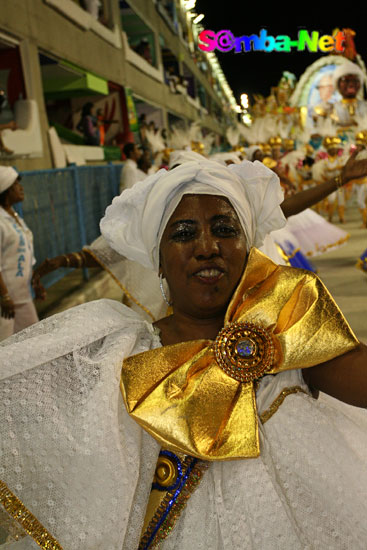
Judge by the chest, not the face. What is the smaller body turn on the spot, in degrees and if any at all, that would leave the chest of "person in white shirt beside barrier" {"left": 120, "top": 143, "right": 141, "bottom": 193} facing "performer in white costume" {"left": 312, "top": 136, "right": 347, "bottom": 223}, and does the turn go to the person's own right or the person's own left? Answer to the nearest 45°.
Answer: approximately 45° to the person's own left

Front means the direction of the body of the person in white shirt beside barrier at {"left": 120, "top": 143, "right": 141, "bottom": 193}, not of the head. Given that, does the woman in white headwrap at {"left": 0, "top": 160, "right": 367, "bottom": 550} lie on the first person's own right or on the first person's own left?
on the first person's own right

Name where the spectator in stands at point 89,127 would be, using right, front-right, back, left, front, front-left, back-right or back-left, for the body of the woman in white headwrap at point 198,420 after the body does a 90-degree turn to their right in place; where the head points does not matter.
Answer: right

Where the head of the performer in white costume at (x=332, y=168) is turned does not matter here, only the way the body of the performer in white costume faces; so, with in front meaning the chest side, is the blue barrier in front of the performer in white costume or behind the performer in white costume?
in front

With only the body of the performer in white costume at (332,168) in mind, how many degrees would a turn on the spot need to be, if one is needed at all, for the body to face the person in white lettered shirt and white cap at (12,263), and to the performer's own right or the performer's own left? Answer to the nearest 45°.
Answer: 0° — they already face them

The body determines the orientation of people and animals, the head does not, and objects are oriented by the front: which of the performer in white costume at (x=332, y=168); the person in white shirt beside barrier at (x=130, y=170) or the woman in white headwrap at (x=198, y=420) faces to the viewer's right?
the person in white shirt beside barrier

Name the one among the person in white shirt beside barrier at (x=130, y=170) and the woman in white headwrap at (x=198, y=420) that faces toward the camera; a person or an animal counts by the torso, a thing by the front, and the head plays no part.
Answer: the woman in white headwrap

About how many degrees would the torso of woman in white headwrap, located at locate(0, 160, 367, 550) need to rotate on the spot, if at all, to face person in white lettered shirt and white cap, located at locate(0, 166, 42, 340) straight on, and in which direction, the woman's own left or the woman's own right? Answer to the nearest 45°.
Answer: approximately 135° to the woman's own right

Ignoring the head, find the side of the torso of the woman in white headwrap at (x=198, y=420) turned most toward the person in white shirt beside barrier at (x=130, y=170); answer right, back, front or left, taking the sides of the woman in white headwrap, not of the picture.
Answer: back

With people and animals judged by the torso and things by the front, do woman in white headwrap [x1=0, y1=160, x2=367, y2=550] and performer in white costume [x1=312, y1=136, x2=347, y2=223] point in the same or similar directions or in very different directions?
same or similar directions

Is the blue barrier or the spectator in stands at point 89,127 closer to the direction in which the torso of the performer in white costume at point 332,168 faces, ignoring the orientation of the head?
the blue barrier

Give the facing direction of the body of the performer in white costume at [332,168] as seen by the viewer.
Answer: toward the camera

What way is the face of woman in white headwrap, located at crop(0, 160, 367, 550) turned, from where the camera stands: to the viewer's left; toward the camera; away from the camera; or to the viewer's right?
toward the camera

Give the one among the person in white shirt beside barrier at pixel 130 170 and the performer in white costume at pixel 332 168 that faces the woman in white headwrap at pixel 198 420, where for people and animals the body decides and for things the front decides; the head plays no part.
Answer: the performer in white costume

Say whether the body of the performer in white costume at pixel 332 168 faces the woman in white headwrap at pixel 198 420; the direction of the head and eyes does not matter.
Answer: yes

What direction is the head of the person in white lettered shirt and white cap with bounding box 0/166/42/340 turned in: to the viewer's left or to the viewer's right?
to the viewer's right

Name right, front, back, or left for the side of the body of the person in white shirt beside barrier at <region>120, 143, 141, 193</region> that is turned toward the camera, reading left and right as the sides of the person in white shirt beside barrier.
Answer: right
